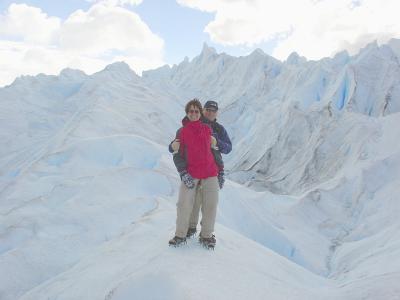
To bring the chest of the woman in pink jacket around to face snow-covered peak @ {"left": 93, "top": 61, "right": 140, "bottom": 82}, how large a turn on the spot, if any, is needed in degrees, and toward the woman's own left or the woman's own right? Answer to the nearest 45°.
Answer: approximately 180°

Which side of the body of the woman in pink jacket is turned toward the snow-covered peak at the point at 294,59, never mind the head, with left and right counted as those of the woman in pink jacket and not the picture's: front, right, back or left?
back

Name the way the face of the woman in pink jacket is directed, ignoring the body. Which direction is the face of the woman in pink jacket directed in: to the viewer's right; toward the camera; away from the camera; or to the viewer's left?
toward the camera

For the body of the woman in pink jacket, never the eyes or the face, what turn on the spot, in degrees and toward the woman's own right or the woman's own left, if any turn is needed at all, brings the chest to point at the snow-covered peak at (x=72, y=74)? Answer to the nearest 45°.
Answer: approximately 180°

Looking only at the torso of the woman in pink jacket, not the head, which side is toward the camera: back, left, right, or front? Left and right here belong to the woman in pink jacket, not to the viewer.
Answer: front
